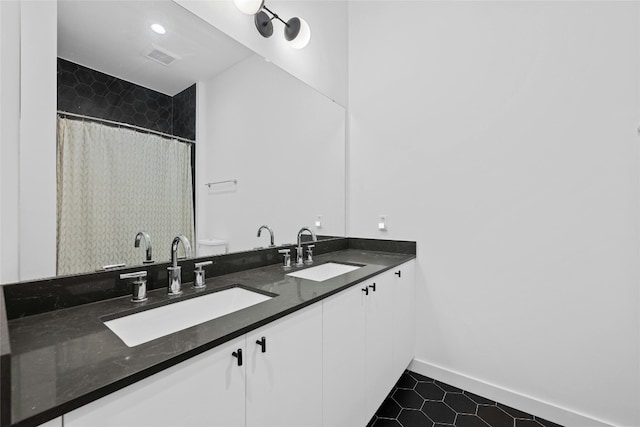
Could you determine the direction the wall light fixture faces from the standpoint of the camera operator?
facing the viewer and to the right of the viewer

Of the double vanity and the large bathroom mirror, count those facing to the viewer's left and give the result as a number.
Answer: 0
